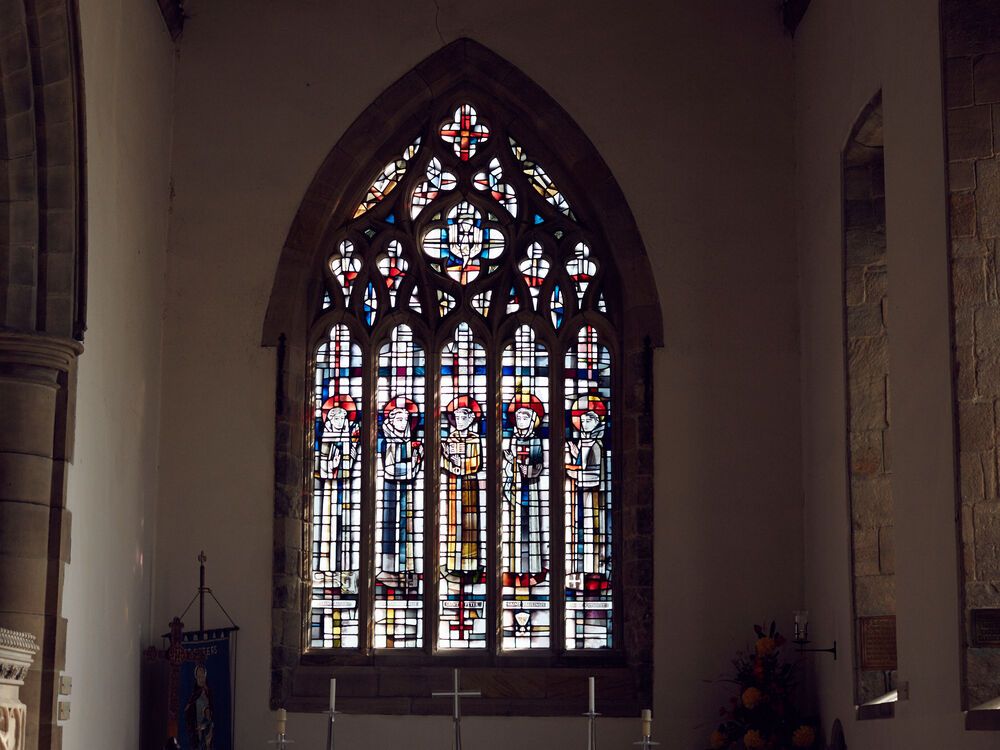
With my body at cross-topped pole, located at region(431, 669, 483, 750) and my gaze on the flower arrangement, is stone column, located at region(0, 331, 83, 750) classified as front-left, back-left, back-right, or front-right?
back-right

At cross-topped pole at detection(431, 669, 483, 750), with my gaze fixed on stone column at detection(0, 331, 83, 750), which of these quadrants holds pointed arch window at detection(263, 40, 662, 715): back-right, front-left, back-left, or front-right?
back-right

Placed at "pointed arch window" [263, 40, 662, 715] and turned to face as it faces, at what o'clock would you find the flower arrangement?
The flower arrangement is roughly at 10 o'clock from the pointed arch window.

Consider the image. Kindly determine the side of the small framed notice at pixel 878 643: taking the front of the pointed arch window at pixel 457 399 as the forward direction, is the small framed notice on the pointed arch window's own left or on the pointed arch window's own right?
on the pointed arch window's own left

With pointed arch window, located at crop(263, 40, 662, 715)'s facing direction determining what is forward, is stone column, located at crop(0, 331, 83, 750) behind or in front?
in front

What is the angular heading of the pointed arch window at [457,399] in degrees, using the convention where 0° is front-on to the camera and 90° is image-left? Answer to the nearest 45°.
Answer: approximately 0°

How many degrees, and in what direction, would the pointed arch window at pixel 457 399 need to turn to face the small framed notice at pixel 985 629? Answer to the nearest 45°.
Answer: approximately 45° to its left

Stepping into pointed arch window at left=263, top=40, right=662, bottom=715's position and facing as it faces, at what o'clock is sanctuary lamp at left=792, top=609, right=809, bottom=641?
The sanctuary lamp is roughly at 10 o'clock from the pointed arch window.
